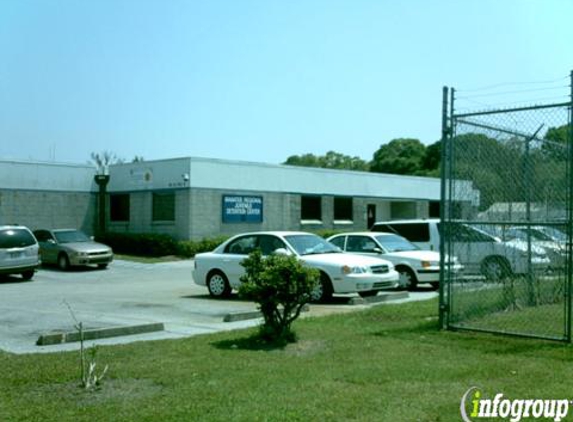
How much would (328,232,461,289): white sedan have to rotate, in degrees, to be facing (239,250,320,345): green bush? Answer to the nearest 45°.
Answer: approximately 45° to its right

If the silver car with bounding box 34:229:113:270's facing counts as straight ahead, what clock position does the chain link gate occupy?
The chain link gate is roughly at 1 o'clock from the silver car.

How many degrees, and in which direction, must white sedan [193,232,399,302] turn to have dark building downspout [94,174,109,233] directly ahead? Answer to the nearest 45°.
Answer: approximately 180°

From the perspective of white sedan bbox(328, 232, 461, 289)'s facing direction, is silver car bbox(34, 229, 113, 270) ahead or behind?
behind

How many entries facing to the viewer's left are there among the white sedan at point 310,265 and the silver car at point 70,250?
0

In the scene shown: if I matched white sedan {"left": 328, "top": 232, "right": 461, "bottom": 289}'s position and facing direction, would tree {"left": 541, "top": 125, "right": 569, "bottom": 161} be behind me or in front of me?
in front

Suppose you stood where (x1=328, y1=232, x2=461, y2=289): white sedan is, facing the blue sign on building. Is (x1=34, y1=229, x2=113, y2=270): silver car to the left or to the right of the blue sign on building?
left

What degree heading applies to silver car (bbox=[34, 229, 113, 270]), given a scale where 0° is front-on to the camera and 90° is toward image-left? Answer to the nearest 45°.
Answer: approximately 315°

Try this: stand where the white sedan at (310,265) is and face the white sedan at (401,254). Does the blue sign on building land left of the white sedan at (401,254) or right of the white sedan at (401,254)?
left

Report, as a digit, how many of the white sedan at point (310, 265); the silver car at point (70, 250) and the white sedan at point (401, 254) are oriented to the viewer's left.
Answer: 0

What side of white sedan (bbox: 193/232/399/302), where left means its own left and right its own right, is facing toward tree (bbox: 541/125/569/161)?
left

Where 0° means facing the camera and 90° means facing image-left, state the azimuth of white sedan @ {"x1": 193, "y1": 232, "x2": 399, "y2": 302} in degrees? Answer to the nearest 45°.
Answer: approximately 315°

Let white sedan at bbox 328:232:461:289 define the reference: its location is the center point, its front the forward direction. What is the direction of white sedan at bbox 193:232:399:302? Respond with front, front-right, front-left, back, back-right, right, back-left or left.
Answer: right

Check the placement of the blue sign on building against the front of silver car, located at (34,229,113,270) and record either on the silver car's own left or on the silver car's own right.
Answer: on the silver car's own left

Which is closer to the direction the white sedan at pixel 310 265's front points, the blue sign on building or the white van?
the white van

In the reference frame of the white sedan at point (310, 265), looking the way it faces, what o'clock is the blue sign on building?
The blue sign on building is roughly at 7 o'clock from the white sedan.

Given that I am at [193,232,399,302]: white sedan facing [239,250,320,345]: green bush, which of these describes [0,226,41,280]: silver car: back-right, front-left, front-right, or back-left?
back-right
